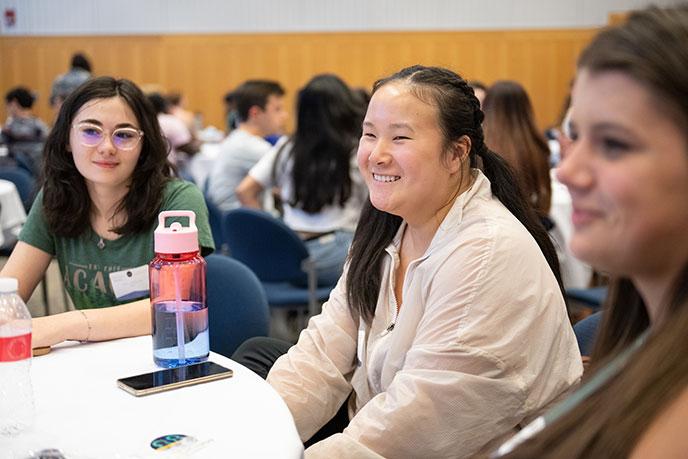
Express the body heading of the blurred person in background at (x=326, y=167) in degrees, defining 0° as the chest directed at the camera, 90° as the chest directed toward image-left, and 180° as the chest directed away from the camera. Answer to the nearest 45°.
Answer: approximately 180°

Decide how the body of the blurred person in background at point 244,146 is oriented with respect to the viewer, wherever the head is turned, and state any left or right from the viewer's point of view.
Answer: facing to the right of the viewer

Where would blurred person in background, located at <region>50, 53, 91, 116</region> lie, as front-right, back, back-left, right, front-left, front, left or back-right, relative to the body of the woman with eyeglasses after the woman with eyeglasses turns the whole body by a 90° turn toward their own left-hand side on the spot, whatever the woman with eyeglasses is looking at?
left

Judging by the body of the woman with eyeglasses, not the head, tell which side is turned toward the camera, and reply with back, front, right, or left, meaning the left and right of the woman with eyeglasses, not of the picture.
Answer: front

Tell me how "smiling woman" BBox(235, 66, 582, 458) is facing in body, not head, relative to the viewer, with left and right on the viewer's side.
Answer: facing the viewer and to the left of the viewer

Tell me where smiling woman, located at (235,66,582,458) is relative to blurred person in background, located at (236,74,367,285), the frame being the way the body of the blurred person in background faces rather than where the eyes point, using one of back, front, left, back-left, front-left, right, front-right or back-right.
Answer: back

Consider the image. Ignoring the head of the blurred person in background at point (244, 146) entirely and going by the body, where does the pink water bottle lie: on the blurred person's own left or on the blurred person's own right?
on the blurred person's own right

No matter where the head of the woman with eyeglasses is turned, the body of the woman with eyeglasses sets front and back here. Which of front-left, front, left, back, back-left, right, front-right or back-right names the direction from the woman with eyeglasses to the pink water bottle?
front

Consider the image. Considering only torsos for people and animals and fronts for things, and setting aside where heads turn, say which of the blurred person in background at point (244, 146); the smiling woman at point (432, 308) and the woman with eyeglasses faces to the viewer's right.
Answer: the blurred person in background
